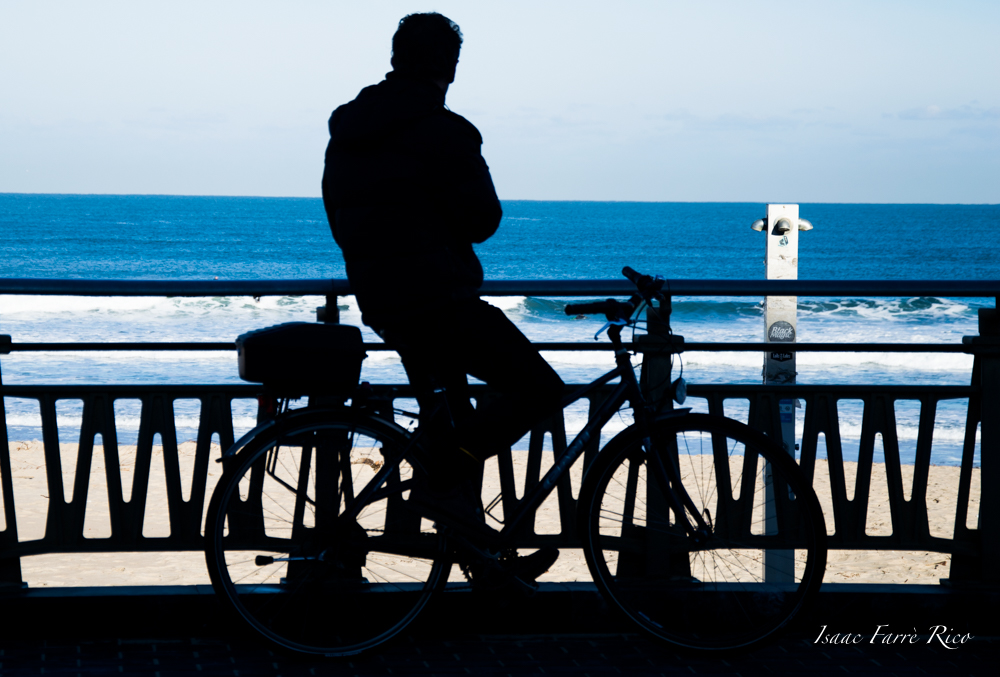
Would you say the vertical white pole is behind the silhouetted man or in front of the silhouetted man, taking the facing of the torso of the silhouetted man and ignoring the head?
in front

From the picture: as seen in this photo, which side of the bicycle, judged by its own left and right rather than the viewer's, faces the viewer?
right

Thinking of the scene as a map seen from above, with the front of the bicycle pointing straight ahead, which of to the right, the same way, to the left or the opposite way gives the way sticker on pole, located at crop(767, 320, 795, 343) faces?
to the right

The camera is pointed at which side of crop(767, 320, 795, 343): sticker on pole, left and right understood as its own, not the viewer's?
front

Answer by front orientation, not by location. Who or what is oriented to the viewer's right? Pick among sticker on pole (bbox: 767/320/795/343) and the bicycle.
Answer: the bicycle

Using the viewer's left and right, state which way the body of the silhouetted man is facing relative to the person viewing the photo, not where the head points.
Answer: facing away from the viewer and to the right of the viewer

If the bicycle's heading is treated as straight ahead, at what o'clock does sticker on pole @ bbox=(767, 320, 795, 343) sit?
The sticker on pole is roughly at 10 o'clock from the bicycle.

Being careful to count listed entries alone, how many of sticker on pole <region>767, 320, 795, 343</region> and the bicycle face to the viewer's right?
1
